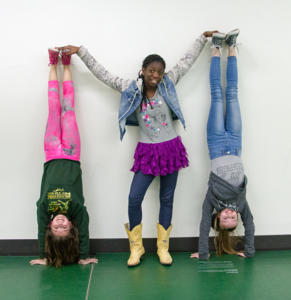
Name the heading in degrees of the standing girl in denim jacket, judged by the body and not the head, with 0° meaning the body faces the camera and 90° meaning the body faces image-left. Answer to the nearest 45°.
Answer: approximately 0°
